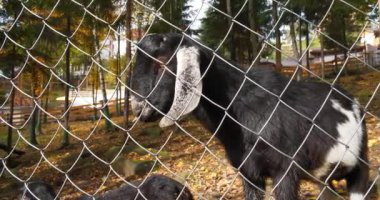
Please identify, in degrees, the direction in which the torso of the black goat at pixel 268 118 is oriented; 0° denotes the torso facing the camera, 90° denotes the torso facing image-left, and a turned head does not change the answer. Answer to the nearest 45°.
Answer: approximately 90°
